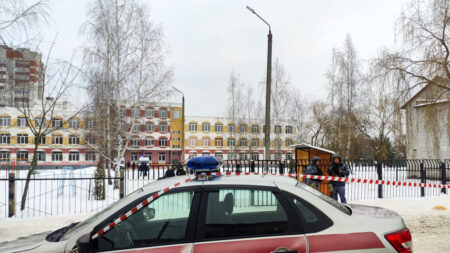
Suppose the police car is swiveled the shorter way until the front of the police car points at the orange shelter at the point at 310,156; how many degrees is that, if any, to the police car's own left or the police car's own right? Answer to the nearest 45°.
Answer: approximately 90° to the police car's own right

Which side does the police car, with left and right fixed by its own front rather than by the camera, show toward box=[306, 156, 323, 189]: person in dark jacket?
right

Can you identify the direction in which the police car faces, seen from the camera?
facing to the left of the viewer

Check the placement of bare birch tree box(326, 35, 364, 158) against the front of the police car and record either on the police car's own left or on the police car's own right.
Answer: on the police car's own right

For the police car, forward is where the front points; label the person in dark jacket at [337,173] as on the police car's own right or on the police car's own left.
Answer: on the police car's own right
